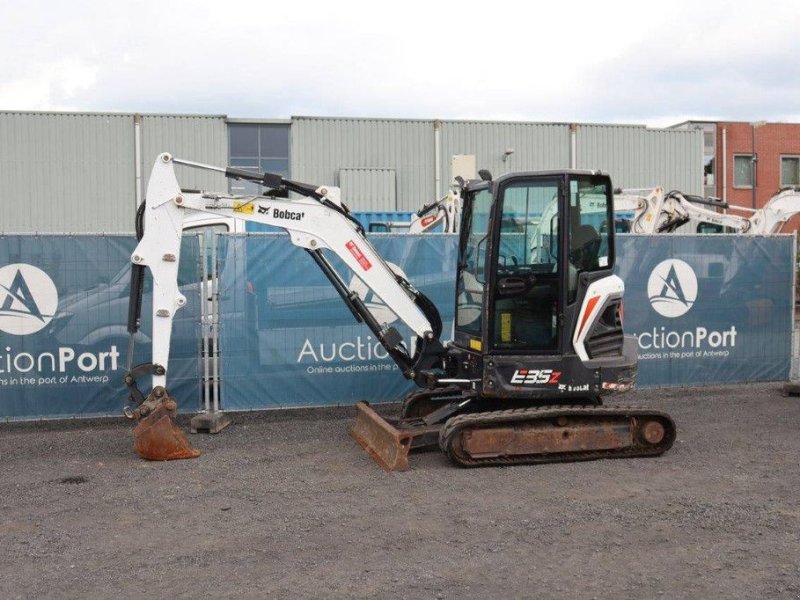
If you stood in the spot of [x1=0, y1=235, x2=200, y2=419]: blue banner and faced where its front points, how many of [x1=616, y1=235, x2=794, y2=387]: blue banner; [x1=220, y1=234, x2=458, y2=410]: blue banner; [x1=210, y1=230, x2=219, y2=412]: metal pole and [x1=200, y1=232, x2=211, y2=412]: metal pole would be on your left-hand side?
4

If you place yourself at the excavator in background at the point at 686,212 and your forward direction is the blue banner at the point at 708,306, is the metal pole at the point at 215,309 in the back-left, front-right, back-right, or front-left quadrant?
front-right

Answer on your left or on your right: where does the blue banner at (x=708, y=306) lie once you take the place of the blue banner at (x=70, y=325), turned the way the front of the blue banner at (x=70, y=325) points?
on your left

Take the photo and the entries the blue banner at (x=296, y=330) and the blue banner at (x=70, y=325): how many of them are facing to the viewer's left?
0

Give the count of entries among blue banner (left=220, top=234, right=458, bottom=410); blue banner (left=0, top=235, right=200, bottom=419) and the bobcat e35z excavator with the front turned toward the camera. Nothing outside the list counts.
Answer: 2

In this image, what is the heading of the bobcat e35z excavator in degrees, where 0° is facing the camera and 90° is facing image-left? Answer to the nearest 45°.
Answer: approximately 90°

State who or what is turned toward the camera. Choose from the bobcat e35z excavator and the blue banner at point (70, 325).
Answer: the blue banner

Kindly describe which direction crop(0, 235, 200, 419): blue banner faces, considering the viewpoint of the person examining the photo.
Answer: facing the viewer

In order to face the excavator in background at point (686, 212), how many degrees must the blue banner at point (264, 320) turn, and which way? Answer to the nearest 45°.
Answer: approximately 135° to its left

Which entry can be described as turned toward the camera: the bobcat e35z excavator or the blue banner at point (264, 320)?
the blue banner

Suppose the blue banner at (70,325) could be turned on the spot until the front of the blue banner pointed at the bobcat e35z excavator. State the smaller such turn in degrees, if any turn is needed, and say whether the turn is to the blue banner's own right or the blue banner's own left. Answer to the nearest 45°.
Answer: approximately 45° to the blue banner's own left

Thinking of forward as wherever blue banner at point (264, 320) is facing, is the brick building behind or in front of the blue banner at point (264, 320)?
behind

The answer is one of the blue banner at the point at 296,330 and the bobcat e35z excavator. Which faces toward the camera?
the blue banner

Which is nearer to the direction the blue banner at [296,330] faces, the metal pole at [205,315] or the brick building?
the metal pole

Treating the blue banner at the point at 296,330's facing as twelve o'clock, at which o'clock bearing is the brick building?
The brick building is roughly at 7 o'clock from the blue banner.

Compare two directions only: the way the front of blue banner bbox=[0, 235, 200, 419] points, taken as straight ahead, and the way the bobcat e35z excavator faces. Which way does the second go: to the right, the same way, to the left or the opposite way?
to the right

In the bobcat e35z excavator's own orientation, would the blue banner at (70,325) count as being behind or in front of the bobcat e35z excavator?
in front

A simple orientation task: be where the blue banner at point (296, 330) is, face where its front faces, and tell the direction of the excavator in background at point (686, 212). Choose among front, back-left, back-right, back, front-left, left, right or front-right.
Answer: back-left
